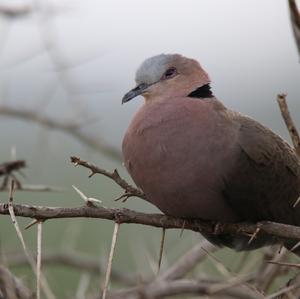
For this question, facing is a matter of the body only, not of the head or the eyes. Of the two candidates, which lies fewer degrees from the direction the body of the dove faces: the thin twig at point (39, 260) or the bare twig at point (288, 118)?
the thin twig

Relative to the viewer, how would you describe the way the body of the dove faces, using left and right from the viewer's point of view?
facing the viewer and to the left of the viewer

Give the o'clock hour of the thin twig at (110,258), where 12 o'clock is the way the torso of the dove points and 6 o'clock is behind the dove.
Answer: The thin twig is roughly at 1 o'clock from the dove.
